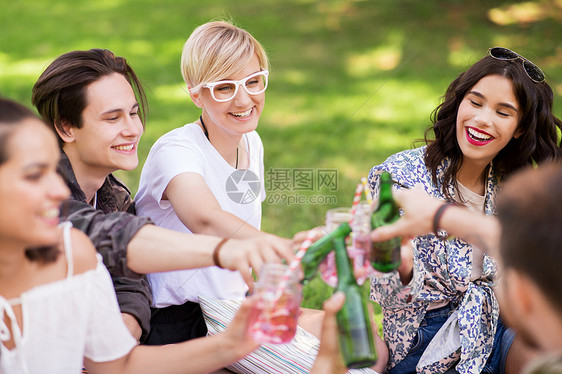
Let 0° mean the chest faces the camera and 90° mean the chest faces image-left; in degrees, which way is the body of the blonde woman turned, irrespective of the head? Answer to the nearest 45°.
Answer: approximately 315°

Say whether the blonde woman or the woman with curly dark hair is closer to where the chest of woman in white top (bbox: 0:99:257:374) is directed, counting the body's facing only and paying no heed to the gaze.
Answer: the woman with curly dark hair

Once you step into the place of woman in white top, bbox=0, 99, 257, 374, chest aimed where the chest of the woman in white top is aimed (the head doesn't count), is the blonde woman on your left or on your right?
on your left

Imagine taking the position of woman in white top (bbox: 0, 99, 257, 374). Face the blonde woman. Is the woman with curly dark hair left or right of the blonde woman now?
right

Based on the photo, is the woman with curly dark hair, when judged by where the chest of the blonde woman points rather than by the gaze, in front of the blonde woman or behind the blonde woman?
in front

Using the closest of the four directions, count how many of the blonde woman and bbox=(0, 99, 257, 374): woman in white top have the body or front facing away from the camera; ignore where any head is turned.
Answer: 0

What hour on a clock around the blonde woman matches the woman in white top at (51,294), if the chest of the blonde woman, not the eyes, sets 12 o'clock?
The woman in white top is roughly at 2 o'clock from the blonde woman.

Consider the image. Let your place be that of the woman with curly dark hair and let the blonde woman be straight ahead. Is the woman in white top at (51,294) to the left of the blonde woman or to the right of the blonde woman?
left

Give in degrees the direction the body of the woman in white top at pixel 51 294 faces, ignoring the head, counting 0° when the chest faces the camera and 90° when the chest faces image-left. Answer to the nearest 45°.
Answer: approximately 315°

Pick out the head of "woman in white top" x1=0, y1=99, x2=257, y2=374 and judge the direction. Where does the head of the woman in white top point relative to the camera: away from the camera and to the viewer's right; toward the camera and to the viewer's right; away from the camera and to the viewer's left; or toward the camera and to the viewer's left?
toward the camera and to the viewer's right

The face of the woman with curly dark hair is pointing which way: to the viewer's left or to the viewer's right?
to the viewer's left

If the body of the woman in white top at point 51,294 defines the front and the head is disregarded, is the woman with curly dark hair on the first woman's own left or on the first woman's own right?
on the first woman's own left
